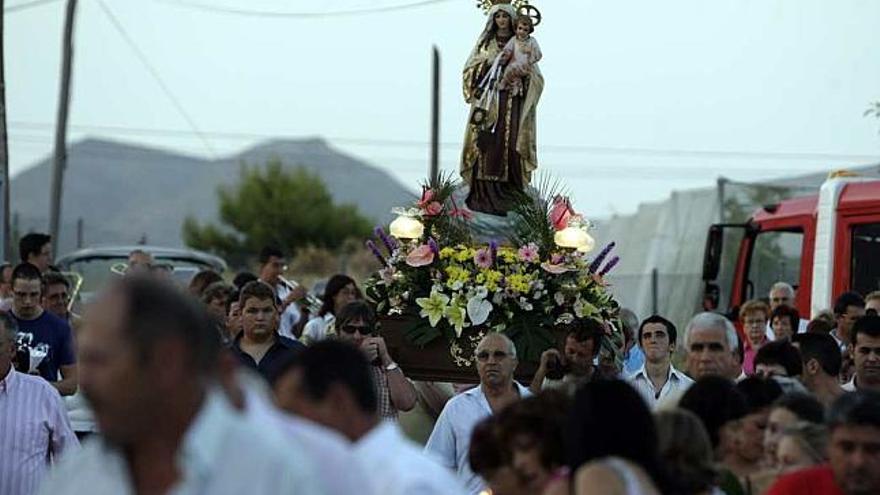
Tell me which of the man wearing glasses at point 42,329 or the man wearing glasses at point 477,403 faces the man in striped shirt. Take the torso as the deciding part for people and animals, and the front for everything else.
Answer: the man wearing glasses at point 42,329

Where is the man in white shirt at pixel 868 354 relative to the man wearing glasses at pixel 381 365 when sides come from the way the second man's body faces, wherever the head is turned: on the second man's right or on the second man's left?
on the second man's left

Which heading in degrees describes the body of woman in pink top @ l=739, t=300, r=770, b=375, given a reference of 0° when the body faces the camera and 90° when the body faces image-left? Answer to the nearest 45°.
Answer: approximately 0°

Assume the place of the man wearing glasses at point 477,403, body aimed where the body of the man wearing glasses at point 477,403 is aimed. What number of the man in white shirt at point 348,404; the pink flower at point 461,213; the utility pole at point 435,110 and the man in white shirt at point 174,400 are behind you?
2
